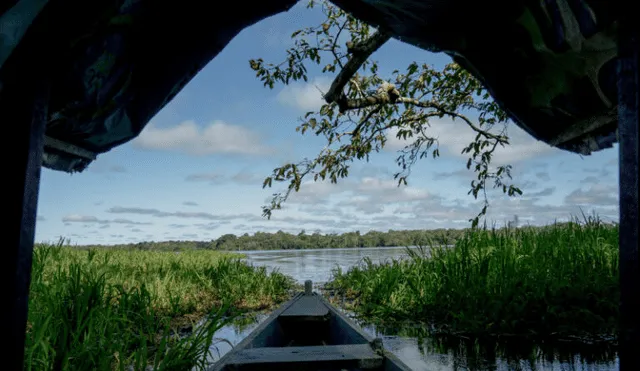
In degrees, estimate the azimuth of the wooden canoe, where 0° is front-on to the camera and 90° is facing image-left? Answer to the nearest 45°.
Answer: approximately 180°

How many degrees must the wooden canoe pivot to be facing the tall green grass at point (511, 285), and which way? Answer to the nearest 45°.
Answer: approximately 45° to its right
